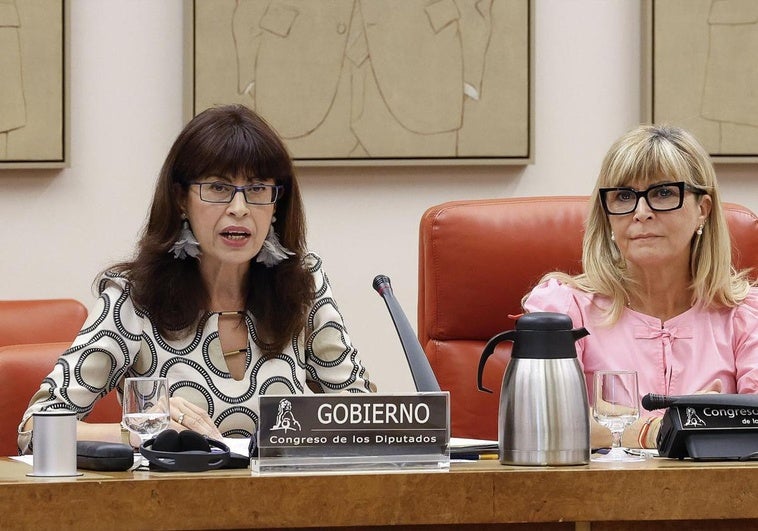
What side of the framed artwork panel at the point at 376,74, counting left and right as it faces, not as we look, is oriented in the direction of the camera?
front

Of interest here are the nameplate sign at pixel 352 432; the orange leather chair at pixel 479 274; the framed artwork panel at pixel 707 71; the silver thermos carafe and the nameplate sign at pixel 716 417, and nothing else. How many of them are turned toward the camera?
4

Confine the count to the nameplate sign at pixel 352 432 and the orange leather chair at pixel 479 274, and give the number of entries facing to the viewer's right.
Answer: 0

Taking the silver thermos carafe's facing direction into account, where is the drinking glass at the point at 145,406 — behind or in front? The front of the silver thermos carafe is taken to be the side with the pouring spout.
behind

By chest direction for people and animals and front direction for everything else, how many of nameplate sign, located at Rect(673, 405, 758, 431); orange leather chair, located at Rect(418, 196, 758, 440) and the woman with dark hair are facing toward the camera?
3

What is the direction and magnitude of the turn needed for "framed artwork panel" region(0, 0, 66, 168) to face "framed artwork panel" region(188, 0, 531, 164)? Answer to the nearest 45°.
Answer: approximately 90° to its left

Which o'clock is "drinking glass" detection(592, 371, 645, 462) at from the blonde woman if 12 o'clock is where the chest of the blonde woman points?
The drinking glass is roughly at 12 o'clock from the blonde woman.

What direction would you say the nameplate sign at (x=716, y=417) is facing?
toward the camera

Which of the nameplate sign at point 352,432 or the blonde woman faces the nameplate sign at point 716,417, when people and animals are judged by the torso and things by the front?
the blonde woman

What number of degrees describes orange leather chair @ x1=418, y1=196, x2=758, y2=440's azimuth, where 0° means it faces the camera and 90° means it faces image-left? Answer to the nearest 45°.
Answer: approximately 0°

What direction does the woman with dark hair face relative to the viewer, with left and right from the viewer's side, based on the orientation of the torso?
facing the viewer
